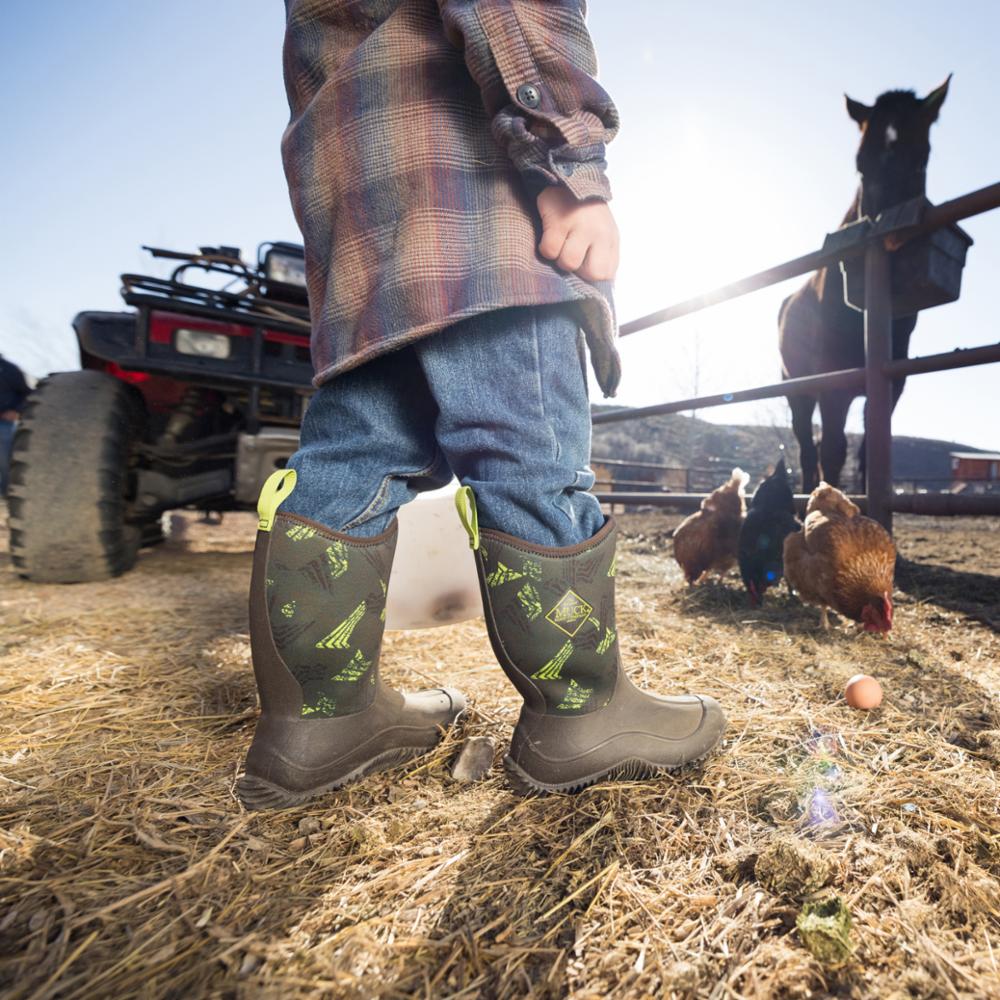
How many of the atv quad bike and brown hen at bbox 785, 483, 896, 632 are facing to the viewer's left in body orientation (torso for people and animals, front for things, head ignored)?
0

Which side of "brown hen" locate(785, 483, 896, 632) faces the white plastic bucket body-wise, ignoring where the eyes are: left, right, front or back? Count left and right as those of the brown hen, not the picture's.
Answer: right

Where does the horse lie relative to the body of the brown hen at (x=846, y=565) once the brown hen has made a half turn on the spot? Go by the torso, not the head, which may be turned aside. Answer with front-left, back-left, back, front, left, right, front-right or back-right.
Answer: front-right

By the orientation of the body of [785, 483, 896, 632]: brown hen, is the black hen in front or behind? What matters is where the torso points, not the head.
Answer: behind

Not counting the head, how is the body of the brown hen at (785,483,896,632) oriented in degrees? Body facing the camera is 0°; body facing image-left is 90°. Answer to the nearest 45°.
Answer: approximately 315°

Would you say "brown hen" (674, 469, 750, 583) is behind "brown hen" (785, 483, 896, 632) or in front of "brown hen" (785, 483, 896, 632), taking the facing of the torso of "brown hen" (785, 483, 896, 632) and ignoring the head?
behind
